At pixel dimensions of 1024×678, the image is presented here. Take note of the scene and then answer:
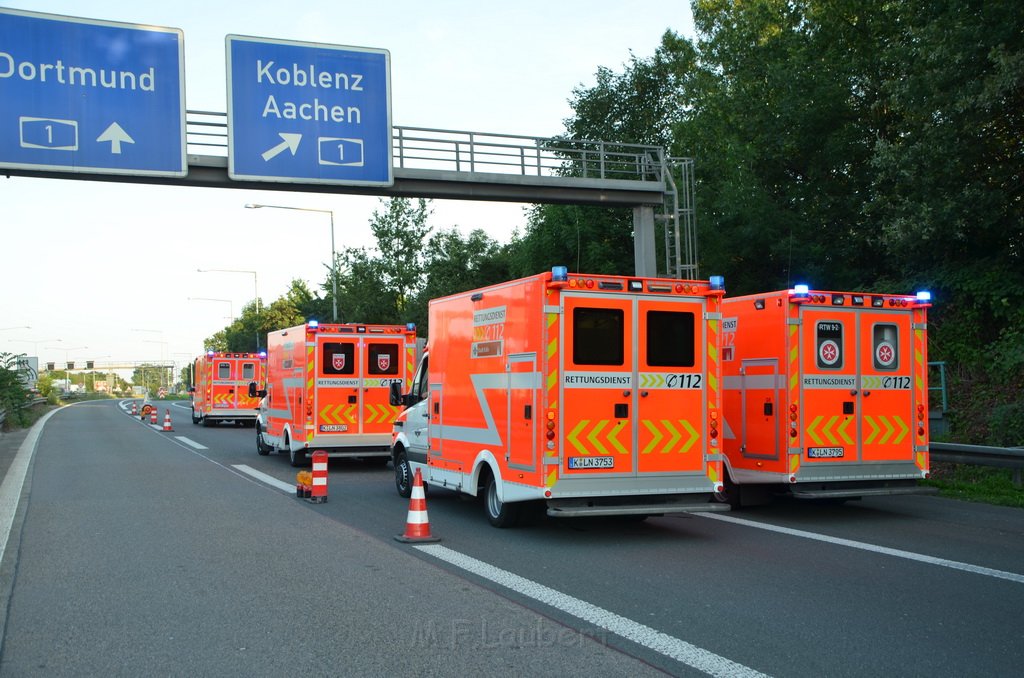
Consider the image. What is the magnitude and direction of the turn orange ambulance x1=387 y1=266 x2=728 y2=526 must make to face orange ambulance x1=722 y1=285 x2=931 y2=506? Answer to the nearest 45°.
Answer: approximately 90° to its right

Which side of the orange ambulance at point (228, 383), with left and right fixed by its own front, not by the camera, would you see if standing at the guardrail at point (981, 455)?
back

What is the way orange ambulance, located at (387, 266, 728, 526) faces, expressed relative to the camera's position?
facing away from the viewer and to the left of the viewer

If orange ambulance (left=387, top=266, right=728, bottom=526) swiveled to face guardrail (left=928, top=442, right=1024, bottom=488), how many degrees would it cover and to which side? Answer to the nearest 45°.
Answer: approximately 90° to its right

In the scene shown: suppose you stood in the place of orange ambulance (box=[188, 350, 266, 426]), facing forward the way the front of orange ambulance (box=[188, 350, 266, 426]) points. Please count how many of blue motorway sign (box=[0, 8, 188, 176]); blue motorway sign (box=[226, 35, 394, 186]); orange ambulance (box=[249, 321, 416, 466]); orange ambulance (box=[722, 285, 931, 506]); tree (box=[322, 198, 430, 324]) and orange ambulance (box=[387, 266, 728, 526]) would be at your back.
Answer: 5

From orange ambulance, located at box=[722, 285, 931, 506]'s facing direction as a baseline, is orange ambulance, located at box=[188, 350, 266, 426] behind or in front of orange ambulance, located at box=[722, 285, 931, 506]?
in front

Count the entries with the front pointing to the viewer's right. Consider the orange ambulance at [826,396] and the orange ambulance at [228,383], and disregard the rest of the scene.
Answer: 0

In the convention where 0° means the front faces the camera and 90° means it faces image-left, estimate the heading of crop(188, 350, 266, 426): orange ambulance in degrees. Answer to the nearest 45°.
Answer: approximately 180°

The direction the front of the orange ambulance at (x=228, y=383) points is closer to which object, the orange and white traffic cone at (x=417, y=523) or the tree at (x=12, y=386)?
the tree

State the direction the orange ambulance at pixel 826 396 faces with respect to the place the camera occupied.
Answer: facing away from the viewer and to the left of the viewer

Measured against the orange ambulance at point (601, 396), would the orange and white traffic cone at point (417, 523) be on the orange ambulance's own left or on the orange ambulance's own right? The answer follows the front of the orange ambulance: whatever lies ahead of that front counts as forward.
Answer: on the orange ambulance's own left

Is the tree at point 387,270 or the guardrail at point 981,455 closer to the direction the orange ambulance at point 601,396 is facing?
the tree
